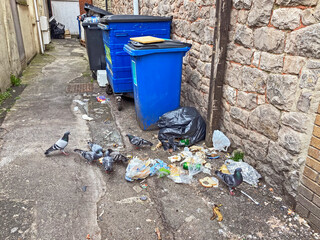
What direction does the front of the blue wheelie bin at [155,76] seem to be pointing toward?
to the viewer's left

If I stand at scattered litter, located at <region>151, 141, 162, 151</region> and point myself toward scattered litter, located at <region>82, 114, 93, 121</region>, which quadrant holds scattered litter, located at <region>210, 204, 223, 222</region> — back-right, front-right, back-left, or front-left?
back-left

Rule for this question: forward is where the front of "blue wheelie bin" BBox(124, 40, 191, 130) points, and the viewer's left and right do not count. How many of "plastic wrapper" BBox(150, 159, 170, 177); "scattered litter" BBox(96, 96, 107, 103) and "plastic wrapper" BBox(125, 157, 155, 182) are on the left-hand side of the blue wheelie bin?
2
